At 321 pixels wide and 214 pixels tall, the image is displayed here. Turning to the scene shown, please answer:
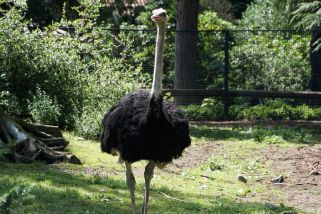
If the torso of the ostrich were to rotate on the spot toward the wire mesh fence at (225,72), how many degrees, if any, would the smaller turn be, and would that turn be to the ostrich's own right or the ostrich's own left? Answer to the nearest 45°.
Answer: approximately 180°

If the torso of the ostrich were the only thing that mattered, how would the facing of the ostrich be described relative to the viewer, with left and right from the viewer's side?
facing the viewer

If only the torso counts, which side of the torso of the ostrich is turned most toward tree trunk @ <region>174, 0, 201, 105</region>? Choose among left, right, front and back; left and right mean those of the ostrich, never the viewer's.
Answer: back

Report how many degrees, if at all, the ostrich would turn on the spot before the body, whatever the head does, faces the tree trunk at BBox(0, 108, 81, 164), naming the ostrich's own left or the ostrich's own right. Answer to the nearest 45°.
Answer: approximately 135° to the ostrich's own right

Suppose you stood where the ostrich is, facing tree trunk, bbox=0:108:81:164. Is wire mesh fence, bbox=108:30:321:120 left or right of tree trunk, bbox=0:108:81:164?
right
